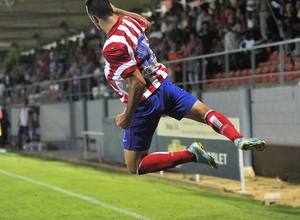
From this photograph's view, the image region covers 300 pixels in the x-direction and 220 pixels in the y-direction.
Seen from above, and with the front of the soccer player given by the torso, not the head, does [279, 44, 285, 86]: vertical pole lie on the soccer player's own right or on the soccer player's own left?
on the soccer player's own right

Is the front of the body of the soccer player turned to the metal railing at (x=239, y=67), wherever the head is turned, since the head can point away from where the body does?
no

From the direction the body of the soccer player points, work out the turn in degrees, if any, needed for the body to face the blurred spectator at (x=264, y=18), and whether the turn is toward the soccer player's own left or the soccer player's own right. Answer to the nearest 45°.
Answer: approximately 45° to the soccer player's own right

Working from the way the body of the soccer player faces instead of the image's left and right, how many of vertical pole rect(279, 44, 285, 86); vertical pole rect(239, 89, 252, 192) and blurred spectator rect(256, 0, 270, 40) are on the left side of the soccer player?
0

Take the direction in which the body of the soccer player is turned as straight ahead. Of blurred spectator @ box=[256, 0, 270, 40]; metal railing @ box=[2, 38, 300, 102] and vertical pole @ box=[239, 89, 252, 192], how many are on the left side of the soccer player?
0

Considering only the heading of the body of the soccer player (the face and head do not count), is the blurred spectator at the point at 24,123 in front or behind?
in front

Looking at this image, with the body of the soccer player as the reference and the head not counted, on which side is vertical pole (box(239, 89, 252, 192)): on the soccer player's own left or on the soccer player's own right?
on the soccer player's own right
